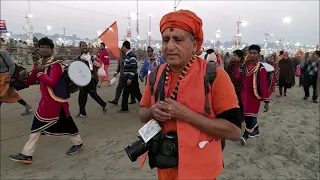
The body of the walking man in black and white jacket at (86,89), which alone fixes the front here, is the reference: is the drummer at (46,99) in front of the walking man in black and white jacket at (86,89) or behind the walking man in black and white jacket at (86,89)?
in front

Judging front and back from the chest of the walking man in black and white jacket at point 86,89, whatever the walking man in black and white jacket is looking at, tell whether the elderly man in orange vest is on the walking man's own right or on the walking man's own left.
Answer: on the walking man's own left

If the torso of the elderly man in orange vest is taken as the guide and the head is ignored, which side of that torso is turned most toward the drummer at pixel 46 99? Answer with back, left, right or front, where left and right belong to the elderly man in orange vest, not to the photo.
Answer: right

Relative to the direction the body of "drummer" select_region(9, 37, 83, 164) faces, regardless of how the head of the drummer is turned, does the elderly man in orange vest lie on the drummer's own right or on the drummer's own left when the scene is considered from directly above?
on the drummer's own left

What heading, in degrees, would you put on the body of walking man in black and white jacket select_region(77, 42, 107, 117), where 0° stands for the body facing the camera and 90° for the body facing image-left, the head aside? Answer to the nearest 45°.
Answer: approximately 45°

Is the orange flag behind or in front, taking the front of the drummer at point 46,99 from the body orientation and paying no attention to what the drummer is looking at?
behind

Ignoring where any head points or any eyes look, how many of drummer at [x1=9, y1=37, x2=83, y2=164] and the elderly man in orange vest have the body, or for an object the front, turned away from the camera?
0

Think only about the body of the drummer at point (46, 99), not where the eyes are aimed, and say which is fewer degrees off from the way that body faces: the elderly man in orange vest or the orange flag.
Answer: the elderly man in orange vest

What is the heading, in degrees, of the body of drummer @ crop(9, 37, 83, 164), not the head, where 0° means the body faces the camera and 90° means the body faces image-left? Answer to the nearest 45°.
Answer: approximately 45°
